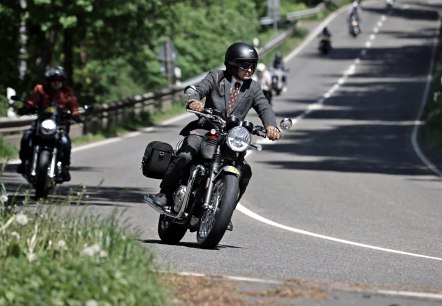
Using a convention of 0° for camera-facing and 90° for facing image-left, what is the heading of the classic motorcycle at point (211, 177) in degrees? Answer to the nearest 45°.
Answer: approximately 315°

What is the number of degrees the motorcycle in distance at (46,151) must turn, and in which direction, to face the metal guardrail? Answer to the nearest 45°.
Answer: approximately 180°

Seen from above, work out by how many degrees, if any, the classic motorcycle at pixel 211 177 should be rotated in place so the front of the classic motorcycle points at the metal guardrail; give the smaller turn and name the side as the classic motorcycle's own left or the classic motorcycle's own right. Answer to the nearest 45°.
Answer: approximately 135° to the classic motorcycle's own left

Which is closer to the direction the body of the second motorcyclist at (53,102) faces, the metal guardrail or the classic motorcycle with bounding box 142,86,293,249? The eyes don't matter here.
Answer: the classic motorcycle

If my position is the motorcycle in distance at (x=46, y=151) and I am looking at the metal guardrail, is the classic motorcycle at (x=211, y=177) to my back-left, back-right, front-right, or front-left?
back-right

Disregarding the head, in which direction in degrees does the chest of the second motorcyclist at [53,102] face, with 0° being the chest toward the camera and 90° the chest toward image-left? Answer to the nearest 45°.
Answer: approximately 0°

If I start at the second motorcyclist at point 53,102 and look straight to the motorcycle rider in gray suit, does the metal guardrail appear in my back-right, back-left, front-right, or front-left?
back-left

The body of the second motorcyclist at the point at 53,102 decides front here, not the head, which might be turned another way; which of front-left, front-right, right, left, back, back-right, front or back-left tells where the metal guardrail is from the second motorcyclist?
back

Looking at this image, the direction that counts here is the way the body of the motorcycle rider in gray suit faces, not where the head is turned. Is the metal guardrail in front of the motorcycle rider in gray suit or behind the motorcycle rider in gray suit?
behind

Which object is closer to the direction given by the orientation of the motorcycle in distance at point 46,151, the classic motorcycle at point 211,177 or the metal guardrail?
the classic motorcycle

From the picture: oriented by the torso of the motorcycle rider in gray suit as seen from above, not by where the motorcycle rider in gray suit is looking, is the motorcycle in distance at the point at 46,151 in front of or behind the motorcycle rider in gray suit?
behind

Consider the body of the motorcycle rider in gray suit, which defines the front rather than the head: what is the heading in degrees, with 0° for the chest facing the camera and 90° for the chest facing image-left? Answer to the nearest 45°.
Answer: approximately 315°

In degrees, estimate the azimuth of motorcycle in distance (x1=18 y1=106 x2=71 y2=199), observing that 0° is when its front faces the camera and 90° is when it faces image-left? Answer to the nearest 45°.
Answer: approximately 0°
